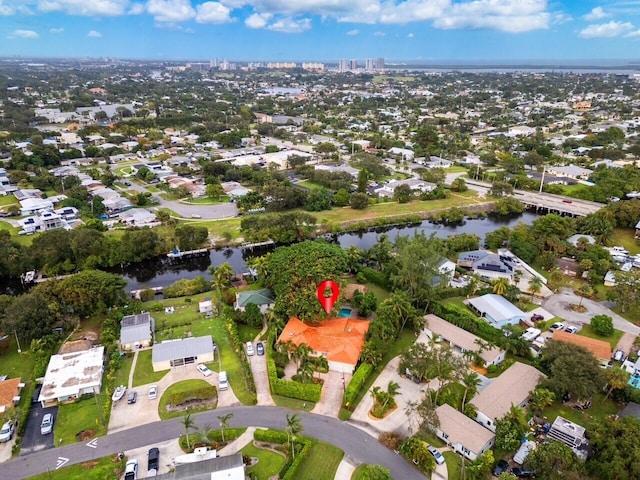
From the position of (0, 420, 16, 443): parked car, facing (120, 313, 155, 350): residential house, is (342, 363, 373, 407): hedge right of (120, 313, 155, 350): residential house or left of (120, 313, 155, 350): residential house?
right

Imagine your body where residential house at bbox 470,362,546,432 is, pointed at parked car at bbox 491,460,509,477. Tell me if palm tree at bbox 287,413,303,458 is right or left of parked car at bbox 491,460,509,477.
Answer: right

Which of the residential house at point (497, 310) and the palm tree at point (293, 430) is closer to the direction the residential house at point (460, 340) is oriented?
the palm tree

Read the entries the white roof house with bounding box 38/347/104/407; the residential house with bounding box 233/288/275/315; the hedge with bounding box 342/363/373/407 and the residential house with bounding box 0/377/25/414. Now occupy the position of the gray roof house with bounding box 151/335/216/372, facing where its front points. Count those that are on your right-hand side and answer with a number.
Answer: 2

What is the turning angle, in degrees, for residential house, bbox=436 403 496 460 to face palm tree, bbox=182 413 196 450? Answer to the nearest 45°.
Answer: approximately 45° to its right

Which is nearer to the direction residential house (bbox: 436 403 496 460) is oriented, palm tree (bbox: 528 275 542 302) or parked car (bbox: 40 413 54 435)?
the parked car

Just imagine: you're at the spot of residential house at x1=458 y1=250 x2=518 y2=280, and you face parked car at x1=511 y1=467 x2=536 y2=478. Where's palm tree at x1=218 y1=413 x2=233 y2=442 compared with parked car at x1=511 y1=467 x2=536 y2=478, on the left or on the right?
right

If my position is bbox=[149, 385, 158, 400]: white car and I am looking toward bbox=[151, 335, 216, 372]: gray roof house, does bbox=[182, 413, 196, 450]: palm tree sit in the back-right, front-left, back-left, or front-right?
back-right

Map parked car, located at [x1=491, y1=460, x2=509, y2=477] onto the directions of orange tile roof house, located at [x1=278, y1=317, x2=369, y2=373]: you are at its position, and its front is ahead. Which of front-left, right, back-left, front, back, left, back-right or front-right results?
front-left

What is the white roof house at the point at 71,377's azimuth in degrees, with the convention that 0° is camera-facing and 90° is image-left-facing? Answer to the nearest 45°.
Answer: approximately 0°

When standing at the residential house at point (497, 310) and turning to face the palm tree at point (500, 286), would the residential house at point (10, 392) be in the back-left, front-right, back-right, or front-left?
back-left

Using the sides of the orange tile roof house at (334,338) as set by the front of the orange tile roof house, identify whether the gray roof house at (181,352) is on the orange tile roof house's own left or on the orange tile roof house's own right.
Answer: on the orange tile roof house's own right
